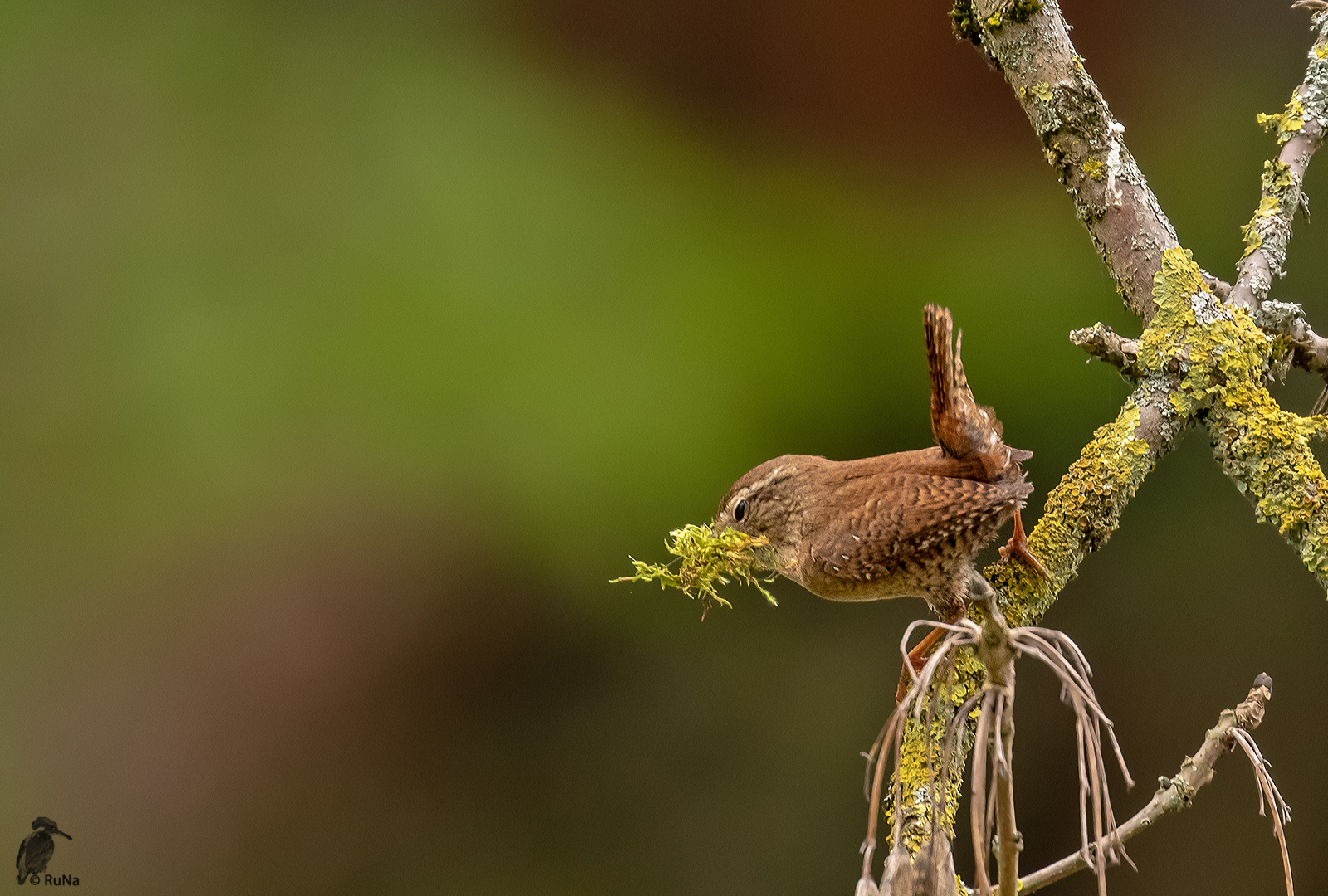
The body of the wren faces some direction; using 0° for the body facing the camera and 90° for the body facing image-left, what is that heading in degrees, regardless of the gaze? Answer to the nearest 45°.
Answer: approximately 90°
